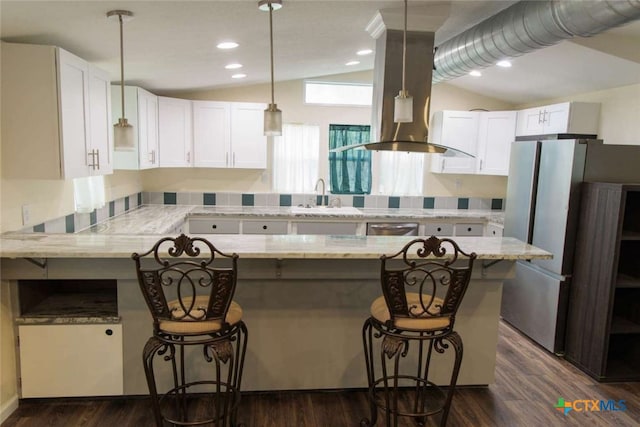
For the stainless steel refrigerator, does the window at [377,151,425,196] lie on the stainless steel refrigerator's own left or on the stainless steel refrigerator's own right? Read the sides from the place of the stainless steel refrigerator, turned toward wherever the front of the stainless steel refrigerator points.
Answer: on the stainless steel refrigerator's own right

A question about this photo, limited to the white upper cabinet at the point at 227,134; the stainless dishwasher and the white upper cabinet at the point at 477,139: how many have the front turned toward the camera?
3

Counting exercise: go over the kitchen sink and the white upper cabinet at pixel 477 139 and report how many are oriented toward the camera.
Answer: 2

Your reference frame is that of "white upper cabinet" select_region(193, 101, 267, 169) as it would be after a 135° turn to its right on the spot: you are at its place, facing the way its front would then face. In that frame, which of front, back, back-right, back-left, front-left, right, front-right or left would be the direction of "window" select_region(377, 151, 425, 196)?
back-right

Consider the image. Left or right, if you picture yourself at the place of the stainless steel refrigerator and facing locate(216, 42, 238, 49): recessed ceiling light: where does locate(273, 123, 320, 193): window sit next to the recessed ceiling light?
right

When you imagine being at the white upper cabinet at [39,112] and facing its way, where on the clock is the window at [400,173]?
The window is roughly at 10 o'clock from the white upper cabinet.

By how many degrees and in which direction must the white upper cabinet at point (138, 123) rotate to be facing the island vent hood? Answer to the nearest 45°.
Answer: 0° — it already faces it

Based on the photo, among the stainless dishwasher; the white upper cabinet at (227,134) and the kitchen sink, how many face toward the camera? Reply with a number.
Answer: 3

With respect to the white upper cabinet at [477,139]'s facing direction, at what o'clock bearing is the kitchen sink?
The kitchen sink is roughly at 2 o'clock from the white upper cabinet.
